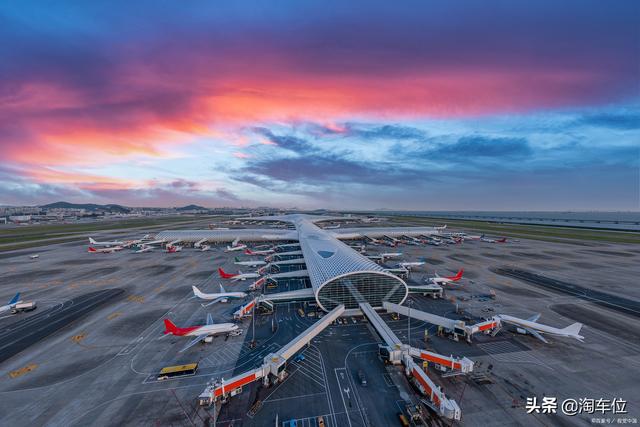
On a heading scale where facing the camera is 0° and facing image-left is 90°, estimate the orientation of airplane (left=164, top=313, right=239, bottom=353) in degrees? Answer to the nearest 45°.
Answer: approximately 270°

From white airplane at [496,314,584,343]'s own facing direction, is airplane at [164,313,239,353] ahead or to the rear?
ahead

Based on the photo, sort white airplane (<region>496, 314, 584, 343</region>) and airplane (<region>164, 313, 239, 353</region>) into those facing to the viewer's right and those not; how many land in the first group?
1

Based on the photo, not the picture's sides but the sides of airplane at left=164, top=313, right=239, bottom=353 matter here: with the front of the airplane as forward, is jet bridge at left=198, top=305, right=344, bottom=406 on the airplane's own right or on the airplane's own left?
on the airplane's own right

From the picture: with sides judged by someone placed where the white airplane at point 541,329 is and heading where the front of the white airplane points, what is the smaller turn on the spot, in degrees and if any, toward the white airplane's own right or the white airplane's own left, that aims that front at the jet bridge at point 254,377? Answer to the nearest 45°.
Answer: approximately 45° to the white airplane's own left

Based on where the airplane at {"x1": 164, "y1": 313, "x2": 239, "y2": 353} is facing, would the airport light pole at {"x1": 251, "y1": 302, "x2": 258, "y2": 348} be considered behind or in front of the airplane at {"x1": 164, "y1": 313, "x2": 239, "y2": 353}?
in front

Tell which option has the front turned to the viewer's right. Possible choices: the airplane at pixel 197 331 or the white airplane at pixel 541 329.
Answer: the airplane

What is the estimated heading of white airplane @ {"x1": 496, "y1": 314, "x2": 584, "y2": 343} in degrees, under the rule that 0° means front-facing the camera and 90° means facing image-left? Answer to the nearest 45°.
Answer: approximately 90°

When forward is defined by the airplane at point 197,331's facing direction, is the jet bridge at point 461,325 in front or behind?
in front

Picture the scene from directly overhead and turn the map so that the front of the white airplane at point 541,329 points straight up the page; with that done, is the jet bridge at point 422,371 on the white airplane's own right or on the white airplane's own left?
on the white airplane's own left
